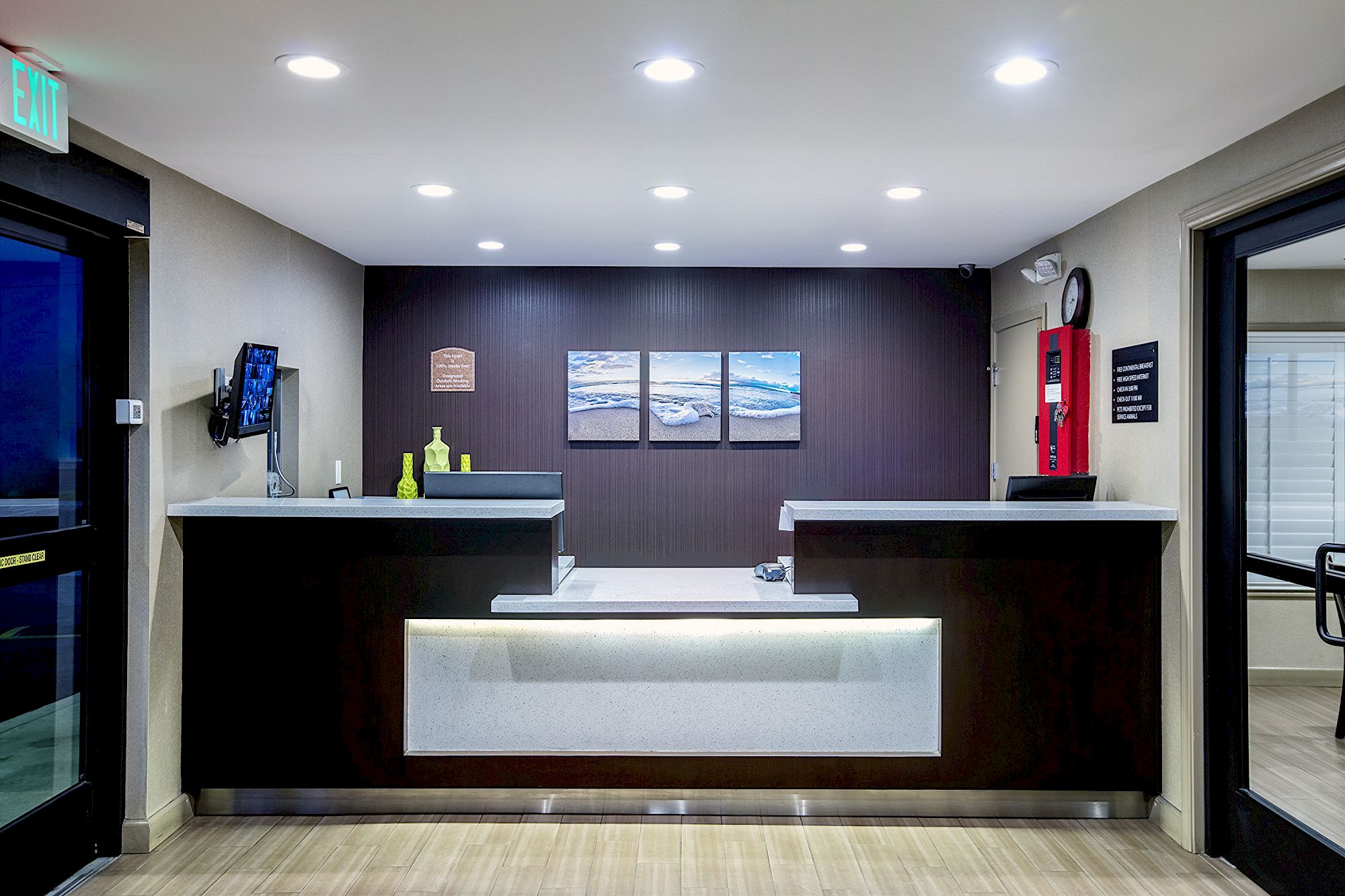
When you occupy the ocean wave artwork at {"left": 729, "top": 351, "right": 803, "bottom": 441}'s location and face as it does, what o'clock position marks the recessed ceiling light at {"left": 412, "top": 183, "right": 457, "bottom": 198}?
The recessed ceiling light is roughly at 1 o'clock from the ocean wave artwork.

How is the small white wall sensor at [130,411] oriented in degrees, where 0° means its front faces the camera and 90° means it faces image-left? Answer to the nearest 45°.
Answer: approximately 315°

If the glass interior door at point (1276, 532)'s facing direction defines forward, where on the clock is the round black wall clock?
The round black wall clock is roughly at 3 o'clock from the glass interior door.

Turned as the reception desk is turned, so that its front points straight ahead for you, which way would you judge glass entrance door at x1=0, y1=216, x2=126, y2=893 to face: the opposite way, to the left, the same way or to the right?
to the left

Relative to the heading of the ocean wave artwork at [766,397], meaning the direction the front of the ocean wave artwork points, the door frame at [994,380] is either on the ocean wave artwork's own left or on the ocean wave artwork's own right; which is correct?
on the ocean wave artwork's own left

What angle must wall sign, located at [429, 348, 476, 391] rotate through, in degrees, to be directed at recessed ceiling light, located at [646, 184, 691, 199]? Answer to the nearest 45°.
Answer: approximately 45° to its left

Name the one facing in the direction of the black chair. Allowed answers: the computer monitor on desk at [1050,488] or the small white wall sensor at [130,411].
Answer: the small white wall sensor

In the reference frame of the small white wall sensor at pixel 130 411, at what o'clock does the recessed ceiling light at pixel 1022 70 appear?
The recessed ceiling light is roughly at 12 o'clock from the small white wall sensor.

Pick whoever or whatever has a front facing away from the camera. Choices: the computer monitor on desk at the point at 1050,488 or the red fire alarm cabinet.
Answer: the computer monitor on desk

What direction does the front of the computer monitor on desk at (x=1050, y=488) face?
away from the camera

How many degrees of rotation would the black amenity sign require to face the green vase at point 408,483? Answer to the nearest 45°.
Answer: approximately 45° to its right

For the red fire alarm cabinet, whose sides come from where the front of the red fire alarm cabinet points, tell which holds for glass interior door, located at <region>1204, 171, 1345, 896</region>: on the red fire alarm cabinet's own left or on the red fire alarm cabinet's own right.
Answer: on the red fire alarm cabinet's own left

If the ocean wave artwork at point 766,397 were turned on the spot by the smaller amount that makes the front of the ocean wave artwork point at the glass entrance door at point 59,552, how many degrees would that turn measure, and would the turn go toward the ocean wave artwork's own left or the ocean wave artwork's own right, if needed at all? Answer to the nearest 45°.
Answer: approximately 45° to the ocean wave artwork's own right
